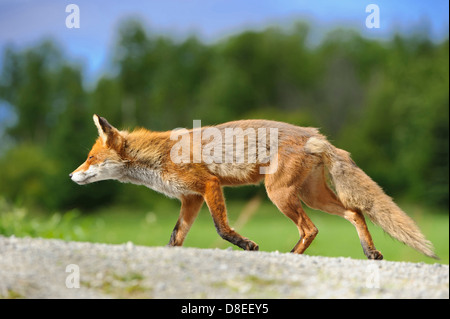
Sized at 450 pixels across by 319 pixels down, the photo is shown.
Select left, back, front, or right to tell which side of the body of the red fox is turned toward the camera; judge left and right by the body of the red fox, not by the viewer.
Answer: left
